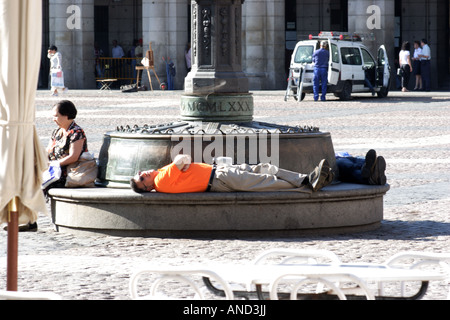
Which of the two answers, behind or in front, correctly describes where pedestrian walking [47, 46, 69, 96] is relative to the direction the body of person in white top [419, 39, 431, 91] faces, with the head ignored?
in front

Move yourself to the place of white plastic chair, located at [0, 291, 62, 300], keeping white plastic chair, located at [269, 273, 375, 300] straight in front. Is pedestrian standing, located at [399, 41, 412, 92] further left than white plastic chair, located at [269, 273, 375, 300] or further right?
left

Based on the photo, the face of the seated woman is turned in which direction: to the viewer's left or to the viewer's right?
to the viewer's left

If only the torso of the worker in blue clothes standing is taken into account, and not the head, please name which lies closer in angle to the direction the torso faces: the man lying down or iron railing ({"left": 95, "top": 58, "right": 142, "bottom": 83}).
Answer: the iron railing

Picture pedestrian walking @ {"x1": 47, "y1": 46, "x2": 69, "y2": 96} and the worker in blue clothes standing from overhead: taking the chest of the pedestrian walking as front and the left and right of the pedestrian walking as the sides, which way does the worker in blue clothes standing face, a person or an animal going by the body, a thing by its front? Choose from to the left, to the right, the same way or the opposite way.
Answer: to the right
